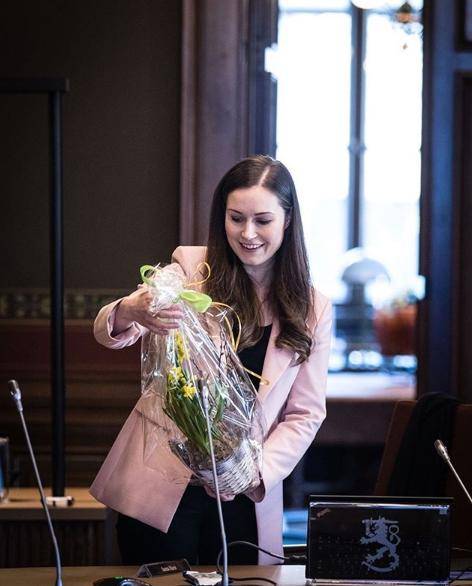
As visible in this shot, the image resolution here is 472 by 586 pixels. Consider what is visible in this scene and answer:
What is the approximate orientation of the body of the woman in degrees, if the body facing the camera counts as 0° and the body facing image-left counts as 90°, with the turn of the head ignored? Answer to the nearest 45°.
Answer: approximately 45°

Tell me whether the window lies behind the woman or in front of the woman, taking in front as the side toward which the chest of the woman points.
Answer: behind

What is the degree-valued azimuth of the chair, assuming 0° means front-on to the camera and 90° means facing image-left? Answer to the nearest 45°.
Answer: approximately 0°

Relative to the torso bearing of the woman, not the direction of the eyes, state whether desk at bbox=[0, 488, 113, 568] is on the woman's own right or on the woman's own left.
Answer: on the woman's own right

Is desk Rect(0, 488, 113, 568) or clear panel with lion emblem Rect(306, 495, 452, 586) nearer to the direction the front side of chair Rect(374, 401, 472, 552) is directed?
the clear panel with lion emblem
